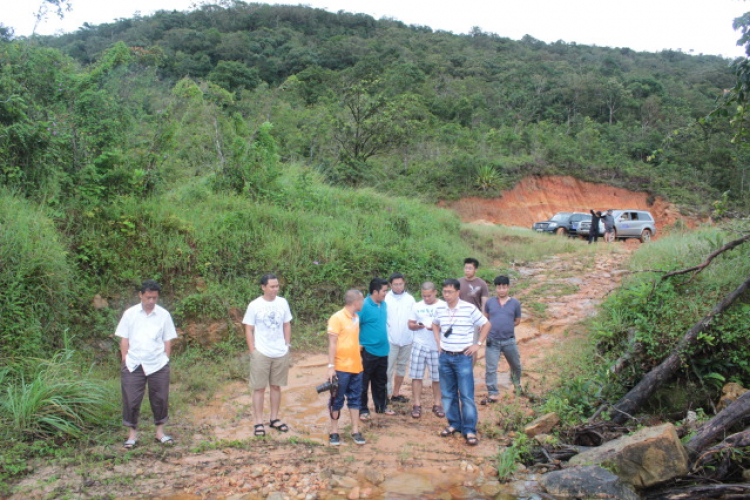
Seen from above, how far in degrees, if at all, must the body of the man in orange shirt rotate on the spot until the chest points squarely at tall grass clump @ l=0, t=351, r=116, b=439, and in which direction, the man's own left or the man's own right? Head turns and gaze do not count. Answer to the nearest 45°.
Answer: approximately 135° to the man's own right

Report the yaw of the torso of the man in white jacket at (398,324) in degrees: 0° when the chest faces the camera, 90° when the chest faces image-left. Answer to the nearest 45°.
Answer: approximately 0°

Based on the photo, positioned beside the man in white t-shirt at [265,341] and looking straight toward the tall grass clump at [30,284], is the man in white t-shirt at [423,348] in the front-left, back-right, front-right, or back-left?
back-right

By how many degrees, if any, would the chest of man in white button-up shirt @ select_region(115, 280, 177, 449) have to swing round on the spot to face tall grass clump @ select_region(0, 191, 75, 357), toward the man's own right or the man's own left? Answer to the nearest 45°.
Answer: approximately 135° to the man's own right

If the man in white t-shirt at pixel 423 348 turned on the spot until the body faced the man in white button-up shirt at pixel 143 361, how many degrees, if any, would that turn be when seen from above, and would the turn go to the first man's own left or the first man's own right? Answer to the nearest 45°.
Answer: approximately 45° to the first man's own right

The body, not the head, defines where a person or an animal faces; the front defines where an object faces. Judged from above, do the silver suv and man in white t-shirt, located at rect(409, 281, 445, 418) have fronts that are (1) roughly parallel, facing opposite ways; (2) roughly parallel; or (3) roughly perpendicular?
roughly perpendicular

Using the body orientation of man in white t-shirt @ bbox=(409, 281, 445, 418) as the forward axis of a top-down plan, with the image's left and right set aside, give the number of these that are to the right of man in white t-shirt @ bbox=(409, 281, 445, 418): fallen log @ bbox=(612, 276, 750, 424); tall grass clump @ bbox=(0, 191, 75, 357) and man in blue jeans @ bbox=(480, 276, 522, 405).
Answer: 1

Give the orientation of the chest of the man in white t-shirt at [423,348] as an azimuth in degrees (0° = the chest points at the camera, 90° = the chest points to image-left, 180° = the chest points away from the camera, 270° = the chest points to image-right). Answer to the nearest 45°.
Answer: approximately 0°

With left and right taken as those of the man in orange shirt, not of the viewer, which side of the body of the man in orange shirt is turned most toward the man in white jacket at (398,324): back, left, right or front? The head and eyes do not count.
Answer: left

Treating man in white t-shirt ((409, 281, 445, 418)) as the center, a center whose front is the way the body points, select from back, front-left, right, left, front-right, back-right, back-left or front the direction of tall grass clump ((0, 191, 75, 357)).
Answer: right
